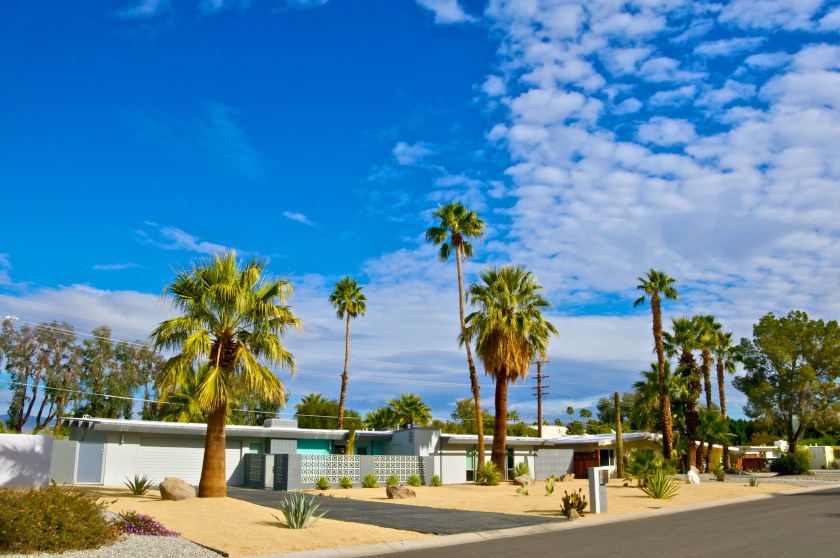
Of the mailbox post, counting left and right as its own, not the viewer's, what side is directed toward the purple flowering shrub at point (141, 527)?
right

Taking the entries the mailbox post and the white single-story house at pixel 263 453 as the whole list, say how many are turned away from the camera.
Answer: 0

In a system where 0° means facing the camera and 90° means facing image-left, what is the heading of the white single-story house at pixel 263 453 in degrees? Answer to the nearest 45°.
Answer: approximately 315°

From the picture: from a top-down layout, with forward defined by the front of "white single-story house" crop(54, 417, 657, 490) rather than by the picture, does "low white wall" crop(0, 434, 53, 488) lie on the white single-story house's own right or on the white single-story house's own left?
on the white single-story house's own right

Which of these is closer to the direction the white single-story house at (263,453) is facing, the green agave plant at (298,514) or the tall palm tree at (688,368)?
the green agave plant

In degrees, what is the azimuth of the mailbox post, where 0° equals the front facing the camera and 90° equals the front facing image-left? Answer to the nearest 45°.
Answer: approximately 315°

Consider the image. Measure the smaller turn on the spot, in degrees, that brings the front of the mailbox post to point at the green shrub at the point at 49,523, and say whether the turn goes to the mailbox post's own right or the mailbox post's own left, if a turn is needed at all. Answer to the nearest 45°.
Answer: approximately 90° to the mailbox post's own right

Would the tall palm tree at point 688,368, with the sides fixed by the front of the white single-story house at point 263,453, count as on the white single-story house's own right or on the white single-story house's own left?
on the white single-story house's own left

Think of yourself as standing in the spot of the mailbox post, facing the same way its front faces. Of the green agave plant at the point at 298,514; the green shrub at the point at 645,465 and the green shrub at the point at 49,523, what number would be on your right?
2

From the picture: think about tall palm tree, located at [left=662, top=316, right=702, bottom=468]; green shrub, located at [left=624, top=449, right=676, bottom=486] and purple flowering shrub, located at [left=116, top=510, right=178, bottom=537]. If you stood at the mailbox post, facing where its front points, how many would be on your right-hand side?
1

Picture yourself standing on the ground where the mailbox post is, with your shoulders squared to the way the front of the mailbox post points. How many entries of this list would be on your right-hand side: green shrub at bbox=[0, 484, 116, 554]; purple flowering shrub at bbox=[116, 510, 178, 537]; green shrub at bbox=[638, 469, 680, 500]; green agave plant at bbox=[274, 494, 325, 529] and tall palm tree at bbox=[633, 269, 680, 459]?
3

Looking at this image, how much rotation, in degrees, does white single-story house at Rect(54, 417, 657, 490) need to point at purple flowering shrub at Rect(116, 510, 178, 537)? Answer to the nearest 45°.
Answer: approximately 45° to its right

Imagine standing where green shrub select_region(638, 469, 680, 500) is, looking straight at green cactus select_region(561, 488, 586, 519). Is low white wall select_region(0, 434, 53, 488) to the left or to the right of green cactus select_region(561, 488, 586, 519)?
right

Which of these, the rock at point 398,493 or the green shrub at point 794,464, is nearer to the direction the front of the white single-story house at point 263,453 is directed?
the rock

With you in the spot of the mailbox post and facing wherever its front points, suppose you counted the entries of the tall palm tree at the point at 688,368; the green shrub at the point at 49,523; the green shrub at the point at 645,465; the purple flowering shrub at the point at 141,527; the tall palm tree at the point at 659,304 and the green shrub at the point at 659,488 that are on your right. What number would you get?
2

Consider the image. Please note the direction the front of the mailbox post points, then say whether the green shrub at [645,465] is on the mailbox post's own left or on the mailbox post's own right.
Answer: on the mailbox post's own left
